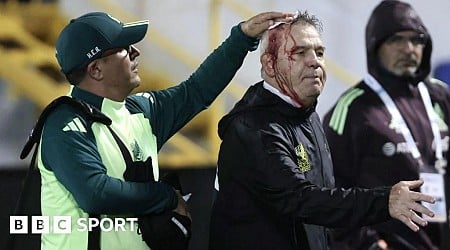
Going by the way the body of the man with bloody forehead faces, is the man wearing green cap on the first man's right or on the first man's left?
on the first man's right

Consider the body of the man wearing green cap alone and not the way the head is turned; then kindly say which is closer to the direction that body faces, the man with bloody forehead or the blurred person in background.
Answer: the man with bloody forehead

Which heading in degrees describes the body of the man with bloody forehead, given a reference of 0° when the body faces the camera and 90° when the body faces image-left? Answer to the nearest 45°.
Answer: approximately 315°

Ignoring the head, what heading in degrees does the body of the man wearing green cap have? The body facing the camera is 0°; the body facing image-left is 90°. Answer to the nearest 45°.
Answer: approximately 315°

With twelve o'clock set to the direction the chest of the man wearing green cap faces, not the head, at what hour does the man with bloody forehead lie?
The man with bloody forehead is roughly at 11 o'clock from the man wearing green cap.

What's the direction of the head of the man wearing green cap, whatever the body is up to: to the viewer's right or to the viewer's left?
to the viewer's right

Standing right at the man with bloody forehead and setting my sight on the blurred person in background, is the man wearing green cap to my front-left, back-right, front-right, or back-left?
back-left

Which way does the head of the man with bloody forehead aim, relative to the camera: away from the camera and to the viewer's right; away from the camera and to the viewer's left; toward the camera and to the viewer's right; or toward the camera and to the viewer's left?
toward the camera and to the viewer's right
